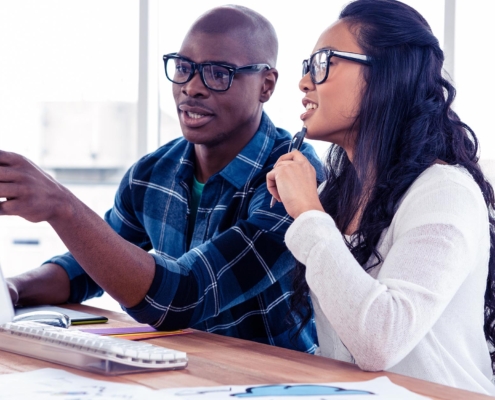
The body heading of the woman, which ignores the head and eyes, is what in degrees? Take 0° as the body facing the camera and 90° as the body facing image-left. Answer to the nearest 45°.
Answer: approximately 90°

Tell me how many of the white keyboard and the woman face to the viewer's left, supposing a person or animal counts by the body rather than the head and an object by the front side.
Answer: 1

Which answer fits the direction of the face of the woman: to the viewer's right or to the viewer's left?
to the viewer's left

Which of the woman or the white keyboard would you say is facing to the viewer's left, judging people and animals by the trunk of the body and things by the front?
the woman

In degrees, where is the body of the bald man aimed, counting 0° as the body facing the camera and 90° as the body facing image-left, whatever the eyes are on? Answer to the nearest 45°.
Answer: approximately 45°
